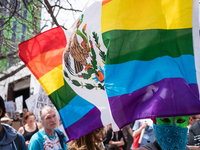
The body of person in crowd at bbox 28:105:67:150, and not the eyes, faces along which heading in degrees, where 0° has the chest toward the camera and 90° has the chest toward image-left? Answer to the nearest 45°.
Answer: approximately 315°

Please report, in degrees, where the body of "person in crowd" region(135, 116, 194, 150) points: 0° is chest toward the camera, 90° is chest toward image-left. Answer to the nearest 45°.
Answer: approximately 0°

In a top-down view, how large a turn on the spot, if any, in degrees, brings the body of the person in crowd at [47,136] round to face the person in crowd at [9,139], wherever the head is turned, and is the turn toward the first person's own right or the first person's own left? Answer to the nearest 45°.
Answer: approximately 90° to the first person's own right

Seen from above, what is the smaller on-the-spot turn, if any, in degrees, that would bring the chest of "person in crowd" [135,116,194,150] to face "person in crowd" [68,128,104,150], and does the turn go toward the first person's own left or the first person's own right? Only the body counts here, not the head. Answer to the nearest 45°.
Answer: approximately 135° to the first person's own right
